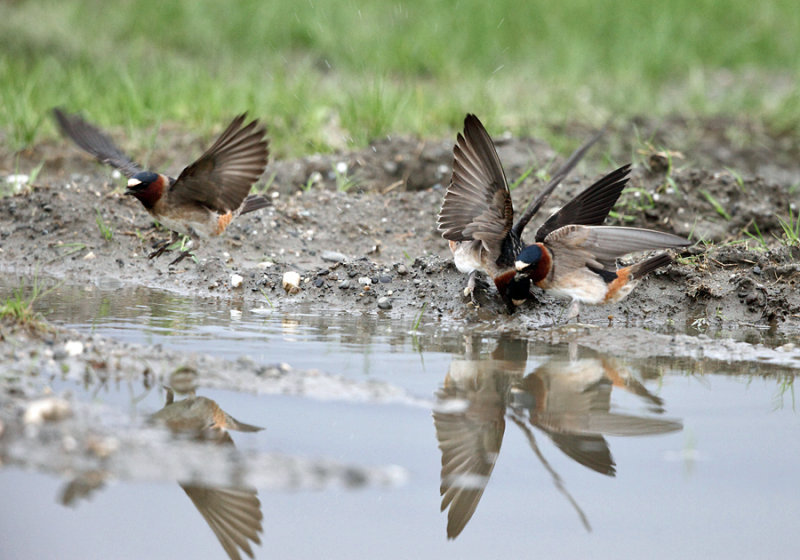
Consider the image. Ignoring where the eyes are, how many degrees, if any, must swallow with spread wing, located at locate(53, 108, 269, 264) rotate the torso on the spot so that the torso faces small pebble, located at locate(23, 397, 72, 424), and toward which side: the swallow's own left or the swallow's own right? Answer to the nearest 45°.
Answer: approximately 45° to the swallow's own left

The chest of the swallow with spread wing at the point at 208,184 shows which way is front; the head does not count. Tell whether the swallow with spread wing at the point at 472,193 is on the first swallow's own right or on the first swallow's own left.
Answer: on the first swallow's own left

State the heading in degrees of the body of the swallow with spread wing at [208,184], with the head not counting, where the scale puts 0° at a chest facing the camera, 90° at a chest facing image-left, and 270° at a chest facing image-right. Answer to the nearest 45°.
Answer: approximately 45°

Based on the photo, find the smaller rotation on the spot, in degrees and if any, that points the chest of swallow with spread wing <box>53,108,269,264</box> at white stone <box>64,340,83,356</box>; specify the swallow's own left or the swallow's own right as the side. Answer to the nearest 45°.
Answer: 0° — it already faces it

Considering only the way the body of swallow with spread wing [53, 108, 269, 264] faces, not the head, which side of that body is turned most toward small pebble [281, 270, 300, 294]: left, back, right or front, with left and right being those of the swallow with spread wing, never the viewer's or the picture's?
back

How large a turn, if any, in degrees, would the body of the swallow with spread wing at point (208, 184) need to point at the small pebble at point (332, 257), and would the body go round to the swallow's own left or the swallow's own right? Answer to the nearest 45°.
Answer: approximately 180°

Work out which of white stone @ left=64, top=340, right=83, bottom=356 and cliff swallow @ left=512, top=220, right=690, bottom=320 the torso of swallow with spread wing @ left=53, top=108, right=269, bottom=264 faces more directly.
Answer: the white stone
